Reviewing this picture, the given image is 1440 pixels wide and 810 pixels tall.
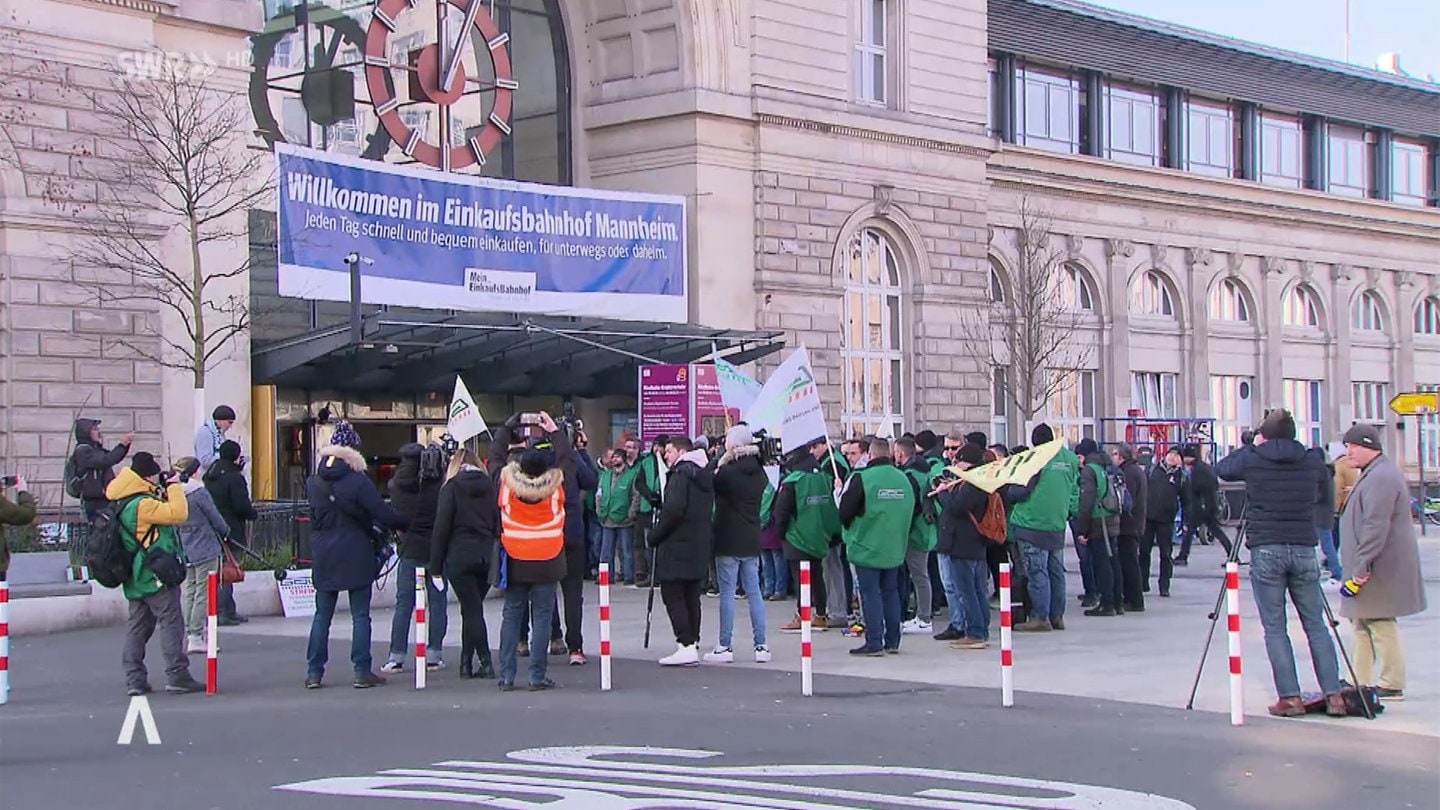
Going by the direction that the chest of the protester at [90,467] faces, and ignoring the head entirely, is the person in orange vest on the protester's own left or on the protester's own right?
on the protester's own right

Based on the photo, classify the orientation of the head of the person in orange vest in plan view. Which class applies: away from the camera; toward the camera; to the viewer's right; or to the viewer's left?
away from the camera

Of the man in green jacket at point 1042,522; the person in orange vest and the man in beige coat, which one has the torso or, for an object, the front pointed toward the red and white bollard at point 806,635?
the man in beige coat

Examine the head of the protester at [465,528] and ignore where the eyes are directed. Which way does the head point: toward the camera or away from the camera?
away from the camera

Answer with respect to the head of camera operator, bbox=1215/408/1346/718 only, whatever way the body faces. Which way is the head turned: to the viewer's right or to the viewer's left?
to the viewer's left

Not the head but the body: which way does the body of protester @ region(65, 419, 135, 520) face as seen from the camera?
to the viewer's right

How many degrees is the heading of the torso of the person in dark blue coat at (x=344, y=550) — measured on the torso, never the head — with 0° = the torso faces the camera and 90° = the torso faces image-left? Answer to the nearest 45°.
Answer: approximately 225°

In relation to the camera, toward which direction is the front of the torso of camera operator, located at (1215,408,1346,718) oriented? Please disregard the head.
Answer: away from the camera
